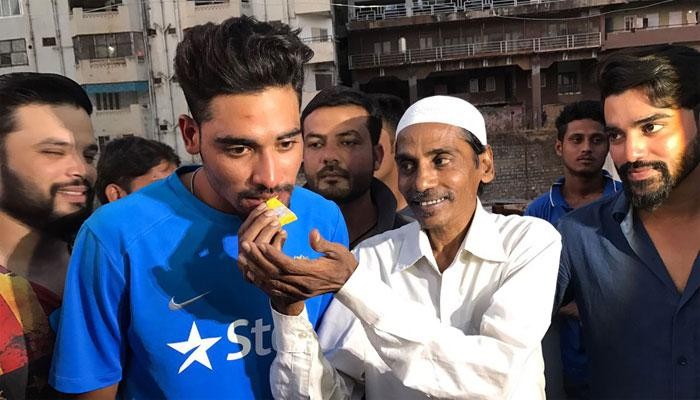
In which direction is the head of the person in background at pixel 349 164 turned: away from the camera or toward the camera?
toward the camera

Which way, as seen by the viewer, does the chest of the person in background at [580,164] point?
toward the camera

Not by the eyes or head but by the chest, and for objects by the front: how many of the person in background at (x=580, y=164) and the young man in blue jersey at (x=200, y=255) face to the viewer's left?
0

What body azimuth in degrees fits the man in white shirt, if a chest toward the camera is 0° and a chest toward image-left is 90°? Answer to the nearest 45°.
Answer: approximately 45°

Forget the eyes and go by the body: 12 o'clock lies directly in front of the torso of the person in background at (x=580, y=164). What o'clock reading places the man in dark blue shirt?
The man in dark blue shirt is roughly at 12 o'clock from the person in background.

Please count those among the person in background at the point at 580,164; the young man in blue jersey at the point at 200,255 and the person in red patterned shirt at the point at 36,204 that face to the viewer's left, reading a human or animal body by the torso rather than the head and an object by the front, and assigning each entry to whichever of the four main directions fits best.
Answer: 0

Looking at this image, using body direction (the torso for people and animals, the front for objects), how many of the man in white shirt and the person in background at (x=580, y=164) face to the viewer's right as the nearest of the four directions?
0

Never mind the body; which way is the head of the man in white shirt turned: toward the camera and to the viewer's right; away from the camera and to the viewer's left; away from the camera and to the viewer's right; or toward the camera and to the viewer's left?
toward the camera and to the viewer's left

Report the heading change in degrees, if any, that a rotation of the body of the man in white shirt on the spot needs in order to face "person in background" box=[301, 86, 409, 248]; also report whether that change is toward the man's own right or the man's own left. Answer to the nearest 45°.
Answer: approximately 135° to the man's own right

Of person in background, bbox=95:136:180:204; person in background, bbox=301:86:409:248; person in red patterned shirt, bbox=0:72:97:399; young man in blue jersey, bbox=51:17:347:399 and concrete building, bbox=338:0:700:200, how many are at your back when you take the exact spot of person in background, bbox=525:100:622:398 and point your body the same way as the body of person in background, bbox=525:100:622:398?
1

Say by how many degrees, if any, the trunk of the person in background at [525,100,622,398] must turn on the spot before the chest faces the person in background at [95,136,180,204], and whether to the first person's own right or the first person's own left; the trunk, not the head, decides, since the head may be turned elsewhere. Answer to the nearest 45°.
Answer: approximately 45° to the first person's own right

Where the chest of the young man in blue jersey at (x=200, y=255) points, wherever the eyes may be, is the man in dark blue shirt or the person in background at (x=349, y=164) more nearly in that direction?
the man in dark blue shirt
